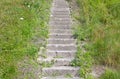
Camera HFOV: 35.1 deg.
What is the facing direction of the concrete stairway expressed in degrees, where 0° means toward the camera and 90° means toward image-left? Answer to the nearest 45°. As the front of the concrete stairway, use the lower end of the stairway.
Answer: approximately 0°
